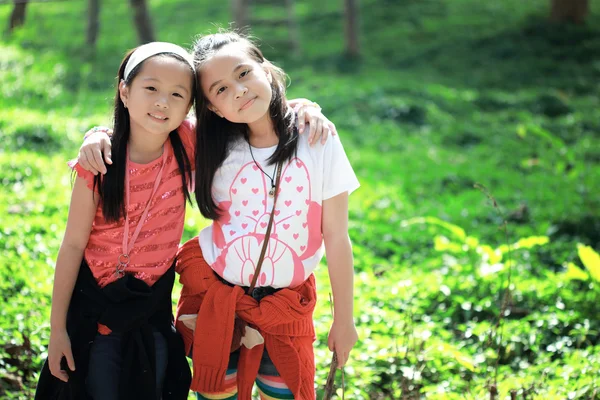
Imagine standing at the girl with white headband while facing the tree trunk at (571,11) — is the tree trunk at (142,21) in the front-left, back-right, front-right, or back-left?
front-left

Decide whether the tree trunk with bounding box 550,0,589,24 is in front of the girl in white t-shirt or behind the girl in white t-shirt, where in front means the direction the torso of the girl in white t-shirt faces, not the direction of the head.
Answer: behind

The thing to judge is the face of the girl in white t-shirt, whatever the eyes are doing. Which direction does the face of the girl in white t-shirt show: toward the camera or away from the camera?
toward the camera

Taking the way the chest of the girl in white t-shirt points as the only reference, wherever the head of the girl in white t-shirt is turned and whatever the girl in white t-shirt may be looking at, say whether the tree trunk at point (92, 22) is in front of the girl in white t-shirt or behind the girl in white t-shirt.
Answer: behind

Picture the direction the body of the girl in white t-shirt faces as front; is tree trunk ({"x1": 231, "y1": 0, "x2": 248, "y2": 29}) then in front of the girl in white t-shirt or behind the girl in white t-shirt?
behind

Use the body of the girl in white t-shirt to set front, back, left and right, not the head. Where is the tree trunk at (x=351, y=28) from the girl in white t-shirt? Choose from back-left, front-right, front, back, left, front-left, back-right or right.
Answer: back

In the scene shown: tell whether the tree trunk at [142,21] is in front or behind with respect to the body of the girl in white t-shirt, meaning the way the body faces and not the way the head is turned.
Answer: behind

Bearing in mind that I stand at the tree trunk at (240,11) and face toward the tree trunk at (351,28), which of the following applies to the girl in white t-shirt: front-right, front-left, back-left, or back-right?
front-right

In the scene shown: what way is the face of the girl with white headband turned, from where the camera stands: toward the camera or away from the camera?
toward the camera

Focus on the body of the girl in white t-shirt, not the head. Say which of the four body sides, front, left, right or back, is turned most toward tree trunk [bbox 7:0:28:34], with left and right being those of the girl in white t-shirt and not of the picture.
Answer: back

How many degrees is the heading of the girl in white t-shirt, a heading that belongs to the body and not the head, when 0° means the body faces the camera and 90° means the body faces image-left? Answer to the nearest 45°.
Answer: approximately 0°
